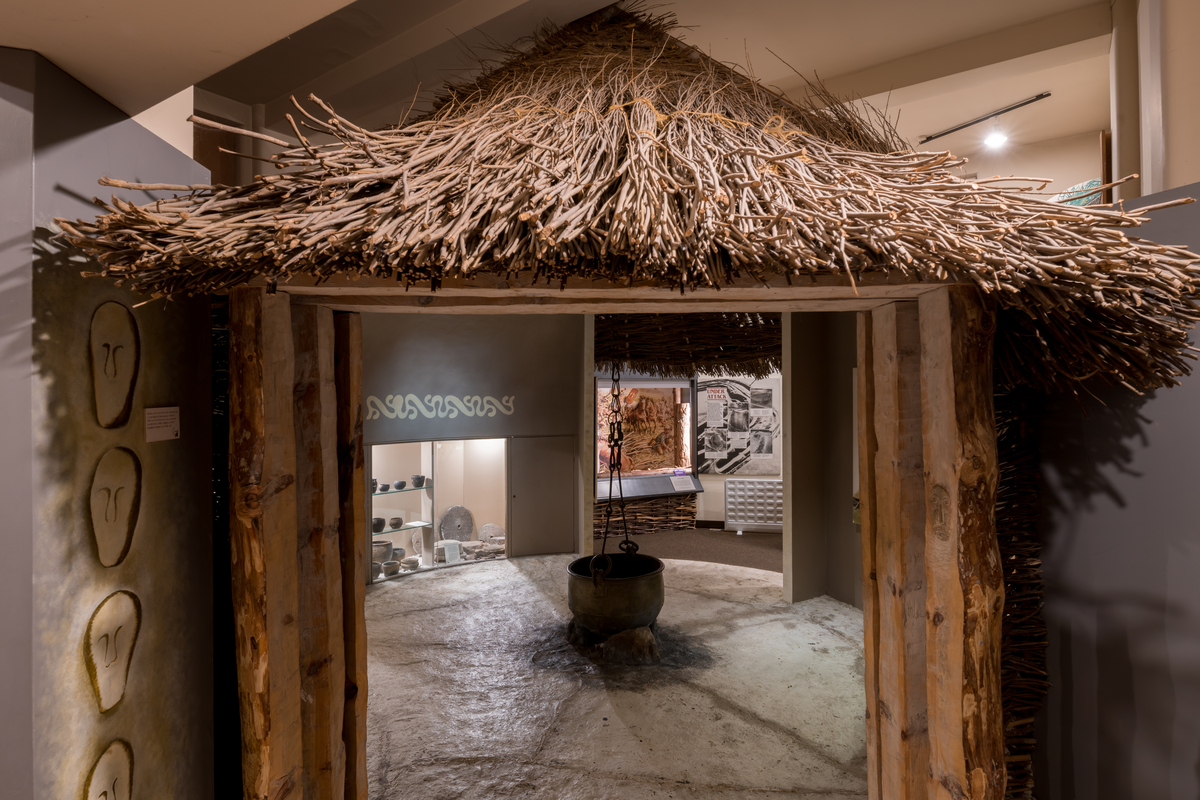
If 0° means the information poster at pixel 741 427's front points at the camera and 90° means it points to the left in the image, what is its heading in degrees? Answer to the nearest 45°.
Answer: approximately 0°

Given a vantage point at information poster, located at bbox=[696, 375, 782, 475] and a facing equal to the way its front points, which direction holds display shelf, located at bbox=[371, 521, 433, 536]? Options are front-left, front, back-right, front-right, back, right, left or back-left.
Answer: front-right

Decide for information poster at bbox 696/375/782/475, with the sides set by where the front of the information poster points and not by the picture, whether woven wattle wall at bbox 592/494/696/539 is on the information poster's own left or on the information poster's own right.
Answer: on the information poster's own right

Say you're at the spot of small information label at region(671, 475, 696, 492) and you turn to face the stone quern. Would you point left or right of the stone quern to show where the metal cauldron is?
left

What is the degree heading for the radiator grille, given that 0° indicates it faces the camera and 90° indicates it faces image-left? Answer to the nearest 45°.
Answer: approximately 0°

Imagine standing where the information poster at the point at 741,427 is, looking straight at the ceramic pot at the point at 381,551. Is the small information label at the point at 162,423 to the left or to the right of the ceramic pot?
left

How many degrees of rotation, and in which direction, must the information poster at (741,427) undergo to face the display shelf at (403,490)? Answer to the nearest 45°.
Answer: approximately 45° to its right

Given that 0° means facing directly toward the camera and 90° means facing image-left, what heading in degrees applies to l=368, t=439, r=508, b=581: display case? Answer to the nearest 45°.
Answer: approximately 315°

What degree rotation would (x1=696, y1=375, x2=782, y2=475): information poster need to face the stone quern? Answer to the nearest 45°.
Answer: approximately 45° to its right

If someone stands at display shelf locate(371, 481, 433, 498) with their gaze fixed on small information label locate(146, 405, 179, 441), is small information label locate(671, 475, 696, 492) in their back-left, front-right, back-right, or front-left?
back-left
